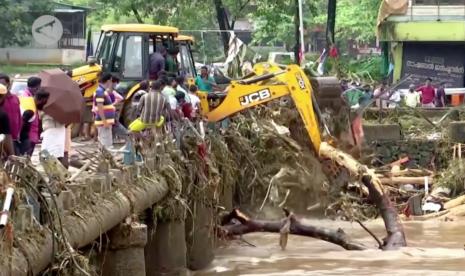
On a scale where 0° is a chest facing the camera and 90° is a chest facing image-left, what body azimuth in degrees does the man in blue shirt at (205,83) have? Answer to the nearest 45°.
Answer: approximately 0°

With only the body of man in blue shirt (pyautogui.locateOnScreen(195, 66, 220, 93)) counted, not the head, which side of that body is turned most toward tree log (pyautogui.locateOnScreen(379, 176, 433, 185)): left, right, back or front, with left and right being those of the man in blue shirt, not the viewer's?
left

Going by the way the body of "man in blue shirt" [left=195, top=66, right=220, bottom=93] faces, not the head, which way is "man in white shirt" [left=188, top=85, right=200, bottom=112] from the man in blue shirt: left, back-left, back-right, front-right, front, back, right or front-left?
front

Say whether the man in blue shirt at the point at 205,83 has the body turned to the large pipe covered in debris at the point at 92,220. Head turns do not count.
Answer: yes

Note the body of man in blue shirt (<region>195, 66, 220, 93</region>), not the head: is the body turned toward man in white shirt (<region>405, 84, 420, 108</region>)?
no

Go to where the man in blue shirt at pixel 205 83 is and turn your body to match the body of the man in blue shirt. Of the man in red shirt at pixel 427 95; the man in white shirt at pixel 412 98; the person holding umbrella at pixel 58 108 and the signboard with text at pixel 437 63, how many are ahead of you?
1

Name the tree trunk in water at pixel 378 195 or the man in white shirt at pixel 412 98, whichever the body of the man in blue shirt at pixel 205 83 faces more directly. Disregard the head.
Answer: the tree trunk in water

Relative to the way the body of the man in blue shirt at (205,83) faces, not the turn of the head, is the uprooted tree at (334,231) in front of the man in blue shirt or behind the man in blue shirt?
in front

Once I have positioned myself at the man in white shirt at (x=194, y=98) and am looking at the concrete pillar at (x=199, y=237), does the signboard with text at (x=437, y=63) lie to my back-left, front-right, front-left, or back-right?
back-left

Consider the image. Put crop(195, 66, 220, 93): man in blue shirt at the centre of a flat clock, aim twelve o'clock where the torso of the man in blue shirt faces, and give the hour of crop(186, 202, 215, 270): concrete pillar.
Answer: The concrete pillar is roughly at 12 o'clock from the man in blue shirt.

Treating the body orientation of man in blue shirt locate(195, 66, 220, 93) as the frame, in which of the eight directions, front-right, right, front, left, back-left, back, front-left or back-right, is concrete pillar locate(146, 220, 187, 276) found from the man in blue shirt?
front

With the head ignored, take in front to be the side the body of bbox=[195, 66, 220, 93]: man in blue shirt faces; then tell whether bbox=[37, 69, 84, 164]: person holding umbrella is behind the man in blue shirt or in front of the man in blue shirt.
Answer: in front

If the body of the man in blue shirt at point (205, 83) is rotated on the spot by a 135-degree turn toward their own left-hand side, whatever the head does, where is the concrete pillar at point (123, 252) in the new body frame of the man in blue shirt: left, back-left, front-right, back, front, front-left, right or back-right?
back-right

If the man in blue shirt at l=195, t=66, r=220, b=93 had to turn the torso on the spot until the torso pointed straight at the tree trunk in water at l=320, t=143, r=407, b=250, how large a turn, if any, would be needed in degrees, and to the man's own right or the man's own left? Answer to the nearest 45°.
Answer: approximately 45° to the man's own left

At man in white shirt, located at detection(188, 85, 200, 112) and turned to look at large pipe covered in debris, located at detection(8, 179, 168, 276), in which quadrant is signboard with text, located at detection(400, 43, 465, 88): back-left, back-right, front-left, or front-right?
back-left
